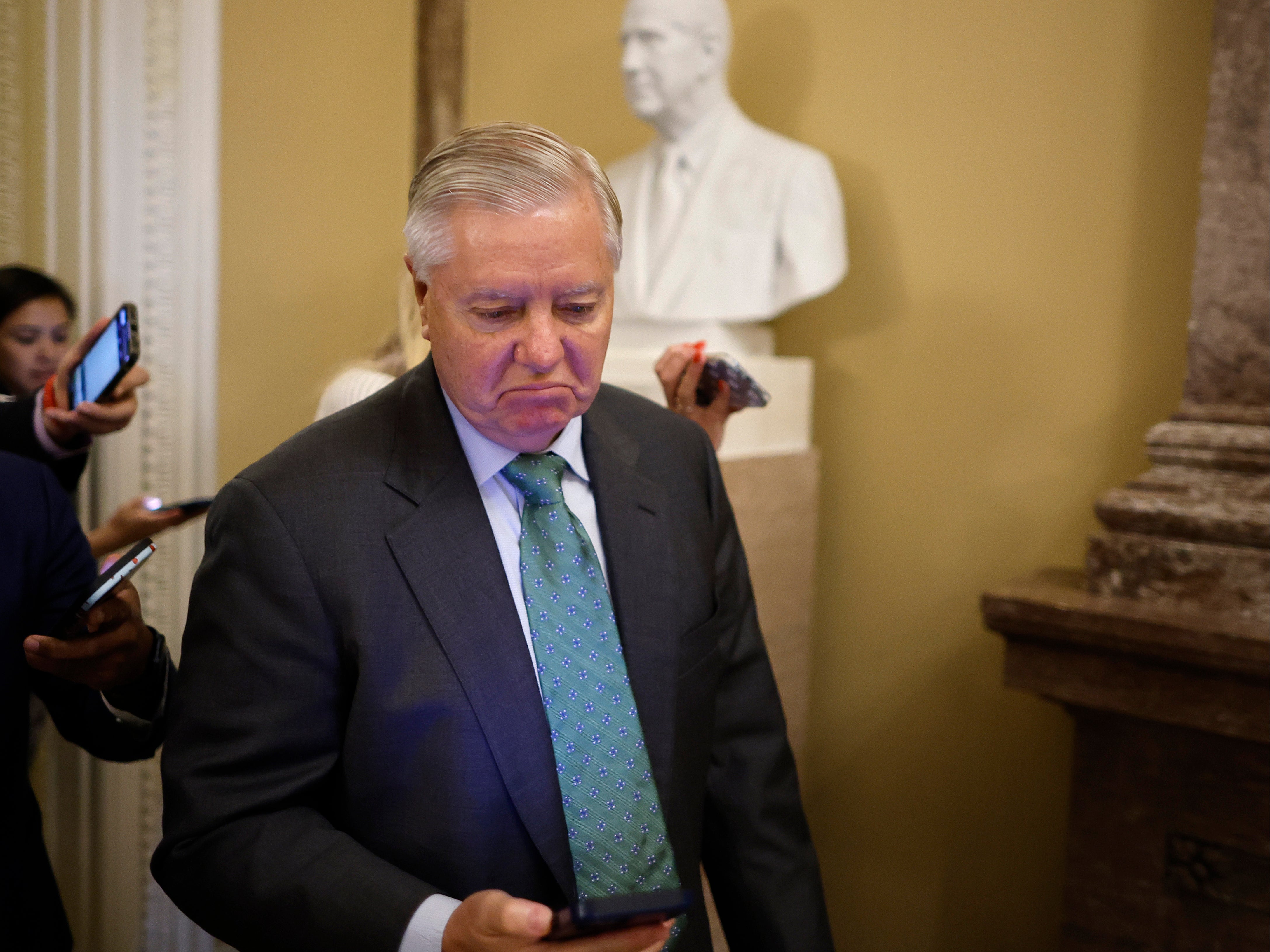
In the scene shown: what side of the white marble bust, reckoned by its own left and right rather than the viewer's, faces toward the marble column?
left

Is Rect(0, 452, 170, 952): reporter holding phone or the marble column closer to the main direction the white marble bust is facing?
the reporter holding phone

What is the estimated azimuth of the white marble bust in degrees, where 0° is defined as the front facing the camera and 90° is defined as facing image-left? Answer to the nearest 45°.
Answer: approximately 45°
